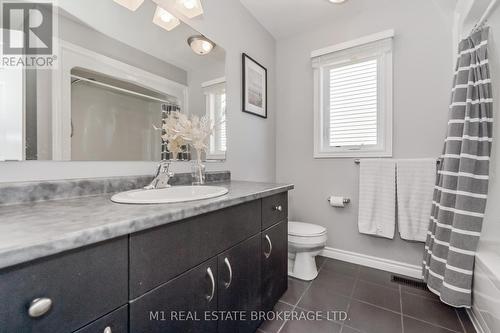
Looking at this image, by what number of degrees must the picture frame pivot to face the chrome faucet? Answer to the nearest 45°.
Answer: approximately 90° to its right

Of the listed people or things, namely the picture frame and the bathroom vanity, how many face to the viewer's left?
0

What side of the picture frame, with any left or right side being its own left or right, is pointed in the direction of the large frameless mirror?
right

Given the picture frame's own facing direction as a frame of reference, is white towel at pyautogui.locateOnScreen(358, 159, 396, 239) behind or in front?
in front

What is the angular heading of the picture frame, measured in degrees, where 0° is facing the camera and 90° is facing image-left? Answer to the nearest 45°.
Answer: approximately 315°

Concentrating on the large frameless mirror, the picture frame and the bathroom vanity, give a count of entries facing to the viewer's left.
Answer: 0

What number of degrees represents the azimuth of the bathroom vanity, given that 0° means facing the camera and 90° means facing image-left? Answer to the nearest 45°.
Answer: approximately 315°

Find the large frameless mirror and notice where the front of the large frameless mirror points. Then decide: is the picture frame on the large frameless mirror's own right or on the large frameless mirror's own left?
on the large frameless mirror's own left

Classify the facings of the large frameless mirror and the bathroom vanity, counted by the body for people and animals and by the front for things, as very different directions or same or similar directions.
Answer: same or similar directions

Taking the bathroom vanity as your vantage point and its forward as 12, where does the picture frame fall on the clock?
The picture frame is roughly at 9 o'clock from the bathroom vanity.

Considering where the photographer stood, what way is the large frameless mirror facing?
facing the viewer and to the right of the viewer
